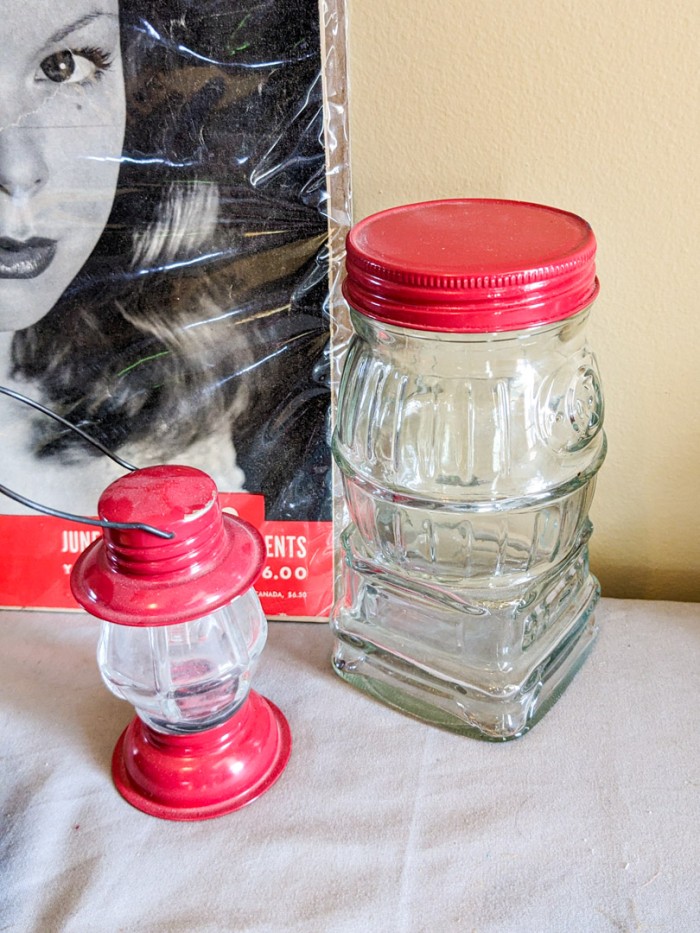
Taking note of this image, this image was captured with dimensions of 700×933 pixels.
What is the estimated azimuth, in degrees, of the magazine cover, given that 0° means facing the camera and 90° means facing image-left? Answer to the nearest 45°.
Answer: approximately 0°
